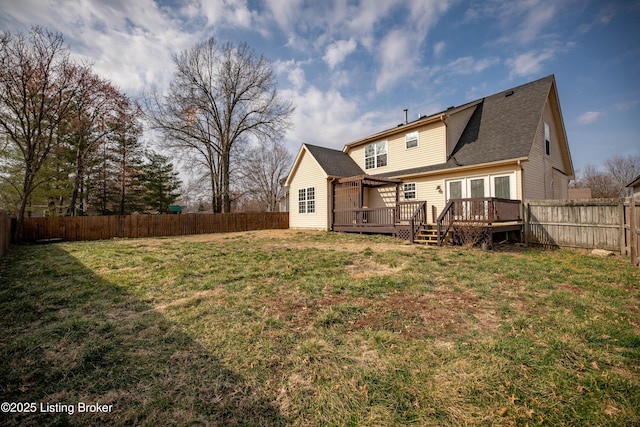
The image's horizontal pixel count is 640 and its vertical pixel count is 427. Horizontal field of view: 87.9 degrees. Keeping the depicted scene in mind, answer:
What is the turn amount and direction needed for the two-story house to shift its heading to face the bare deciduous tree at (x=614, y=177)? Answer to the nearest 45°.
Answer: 0° — it already faces it

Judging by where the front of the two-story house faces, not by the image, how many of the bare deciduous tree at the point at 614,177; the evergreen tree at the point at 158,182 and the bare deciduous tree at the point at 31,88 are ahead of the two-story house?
1

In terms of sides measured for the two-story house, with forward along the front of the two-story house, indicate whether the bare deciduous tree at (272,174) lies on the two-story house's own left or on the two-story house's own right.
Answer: on the two-story house's own left

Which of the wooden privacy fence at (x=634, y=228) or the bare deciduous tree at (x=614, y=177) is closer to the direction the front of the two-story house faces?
the bare deciduous tree

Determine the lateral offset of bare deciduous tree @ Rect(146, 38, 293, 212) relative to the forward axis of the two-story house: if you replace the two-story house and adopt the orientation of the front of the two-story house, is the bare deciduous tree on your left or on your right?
on your left

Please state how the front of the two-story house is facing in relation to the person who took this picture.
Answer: facing away from the viewer and to the right of the viewer

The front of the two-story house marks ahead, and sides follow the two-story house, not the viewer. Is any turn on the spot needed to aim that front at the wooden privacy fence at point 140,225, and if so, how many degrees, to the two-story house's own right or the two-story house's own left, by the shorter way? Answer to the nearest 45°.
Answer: approximately 135° to the two-story house's own left

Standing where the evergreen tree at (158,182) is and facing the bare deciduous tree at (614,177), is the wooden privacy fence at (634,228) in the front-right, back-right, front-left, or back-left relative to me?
front-right
